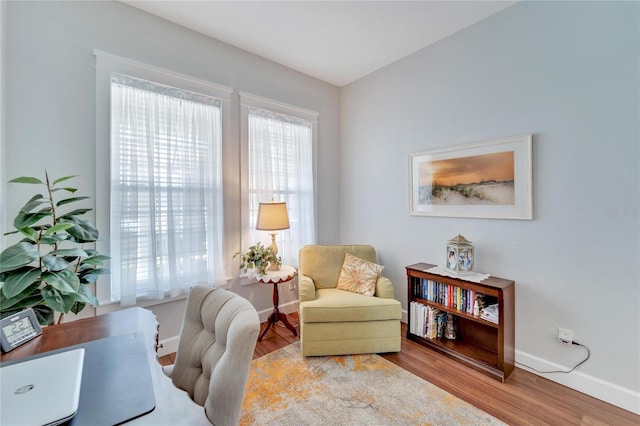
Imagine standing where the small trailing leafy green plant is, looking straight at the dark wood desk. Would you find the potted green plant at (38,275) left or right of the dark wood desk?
right

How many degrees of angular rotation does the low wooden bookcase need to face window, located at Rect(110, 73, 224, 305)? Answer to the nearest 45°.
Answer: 0° — it already faces it

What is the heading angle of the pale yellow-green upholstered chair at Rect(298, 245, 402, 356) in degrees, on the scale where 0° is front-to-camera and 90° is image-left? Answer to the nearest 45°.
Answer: approximately 0°

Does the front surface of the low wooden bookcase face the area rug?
yes

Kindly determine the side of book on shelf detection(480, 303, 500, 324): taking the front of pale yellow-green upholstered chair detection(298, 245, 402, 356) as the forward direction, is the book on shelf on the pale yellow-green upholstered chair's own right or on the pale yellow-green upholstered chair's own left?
on the pale yellow-green upholstered chair's own left

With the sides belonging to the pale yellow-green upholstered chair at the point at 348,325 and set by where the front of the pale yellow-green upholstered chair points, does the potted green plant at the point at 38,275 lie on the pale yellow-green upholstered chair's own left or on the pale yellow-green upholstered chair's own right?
on the pale yellow-green upholstered chair's own right

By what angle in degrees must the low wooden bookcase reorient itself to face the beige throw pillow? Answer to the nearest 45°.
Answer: approximately 45° to its right

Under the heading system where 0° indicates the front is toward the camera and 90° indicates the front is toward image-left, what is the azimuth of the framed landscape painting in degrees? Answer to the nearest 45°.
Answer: approximately 45°
